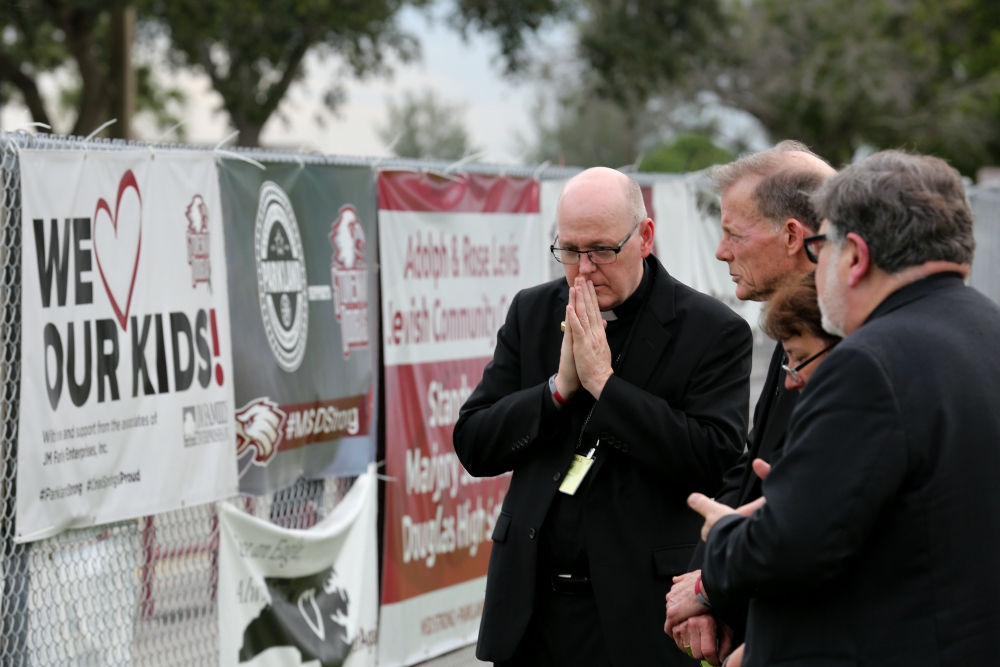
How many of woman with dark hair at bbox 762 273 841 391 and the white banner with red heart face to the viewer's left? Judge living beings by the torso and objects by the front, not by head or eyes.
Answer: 1

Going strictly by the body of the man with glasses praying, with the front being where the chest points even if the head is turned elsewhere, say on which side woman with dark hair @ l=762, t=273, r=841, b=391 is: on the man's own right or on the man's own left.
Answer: on the man's own left

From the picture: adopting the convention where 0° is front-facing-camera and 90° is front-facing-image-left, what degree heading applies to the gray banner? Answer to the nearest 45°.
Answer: approximately 315°

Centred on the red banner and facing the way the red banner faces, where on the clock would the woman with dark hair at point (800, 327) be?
The woman with dark hair is roughly at 1 o'clock from the red banner.

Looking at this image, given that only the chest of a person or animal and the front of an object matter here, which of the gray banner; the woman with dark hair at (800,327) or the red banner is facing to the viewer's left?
the woman with dark hair

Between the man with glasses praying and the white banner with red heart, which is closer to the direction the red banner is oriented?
the man with glasses praying

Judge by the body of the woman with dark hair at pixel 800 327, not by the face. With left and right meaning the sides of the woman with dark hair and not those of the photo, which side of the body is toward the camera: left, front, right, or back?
left
